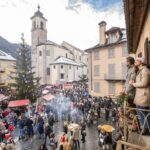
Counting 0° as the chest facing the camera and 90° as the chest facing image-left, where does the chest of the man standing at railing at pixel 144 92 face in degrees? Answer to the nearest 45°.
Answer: approximately 90°

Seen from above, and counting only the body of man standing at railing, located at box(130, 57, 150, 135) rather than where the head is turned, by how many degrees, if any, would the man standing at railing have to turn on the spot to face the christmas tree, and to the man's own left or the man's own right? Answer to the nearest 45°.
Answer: approximately 45° to the man's own right

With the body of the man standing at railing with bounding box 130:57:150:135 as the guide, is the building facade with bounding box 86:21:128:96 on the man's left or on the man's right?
on the man's right
